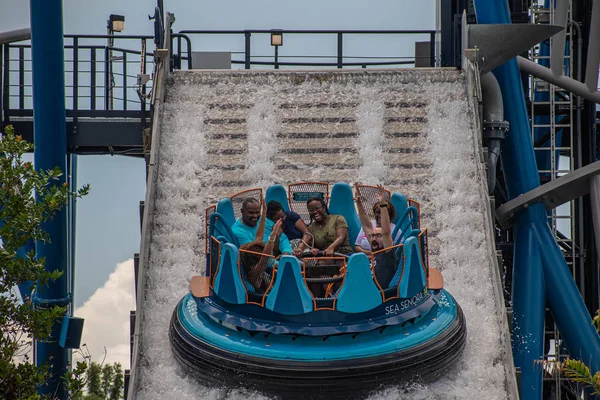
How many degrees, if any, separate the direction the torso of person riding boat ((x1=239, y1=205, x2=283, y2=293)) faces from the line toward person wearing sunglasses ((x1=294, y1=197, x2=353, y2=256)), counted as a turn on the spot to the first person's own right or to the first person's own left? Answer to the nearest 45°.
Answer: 0° — they already face them

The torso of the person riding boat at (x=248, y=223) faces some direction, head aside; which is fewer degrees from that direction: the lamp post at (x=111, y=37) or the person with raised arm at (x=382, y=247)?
the person with raised arm

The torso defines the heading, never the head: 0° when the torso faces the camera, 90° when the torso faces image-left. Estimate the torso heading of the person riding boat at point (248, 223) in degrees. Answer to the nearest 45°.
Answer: approximately 315°

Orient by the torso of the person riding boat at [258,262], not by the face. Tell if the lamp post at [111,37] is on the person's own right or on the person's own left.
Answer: on the person's own left

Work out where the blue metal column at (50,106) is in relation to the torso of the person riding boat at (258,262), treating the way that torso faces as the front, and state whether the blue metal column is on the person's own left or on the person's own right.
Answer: on the person's own left

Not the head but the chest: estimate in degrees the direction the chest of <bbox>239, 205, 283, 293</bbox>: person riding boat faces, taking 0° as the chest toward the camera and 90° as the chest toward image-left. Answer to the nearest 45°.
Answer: approximately 225°
